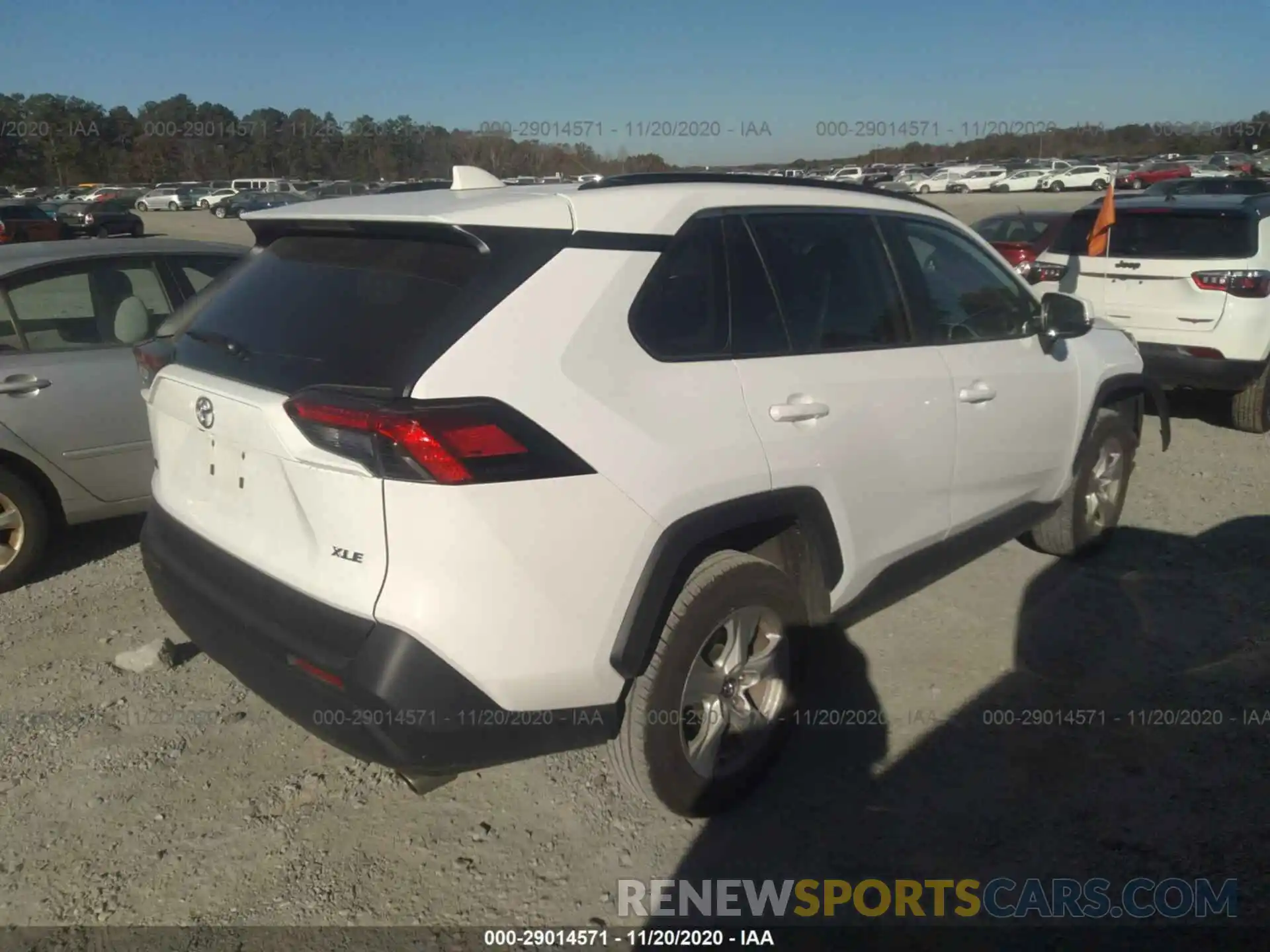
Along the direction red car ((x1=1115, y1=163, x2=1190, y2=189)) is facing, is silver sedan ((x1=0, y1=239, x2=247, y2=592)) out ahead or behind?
ahead

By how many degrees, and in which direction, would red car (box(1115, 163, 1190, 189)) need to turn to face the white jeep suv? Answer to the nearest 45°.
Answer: approximately 45° to its left

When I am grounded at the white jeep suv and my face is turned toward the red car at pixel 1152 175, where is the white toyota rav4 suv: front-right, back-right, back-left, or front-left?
back-left

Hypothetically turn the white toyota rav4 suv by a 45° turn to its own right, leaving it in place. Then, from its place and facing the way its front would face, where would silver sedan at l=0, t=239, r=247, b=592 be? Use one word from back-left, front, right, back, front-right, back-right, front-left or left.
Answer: back-left

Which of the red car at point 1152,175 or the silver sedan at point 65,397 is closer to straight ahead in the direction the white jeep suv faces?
the red car

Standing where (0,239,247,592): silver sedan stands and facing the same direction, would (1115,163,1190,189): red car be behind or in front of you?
in front

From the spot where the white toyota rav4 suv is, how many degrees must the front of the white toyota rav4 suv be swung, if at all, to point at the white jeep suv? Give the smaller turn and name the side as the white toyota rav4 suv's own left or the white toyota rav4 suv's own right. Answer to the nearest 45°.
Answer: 0° — it already faces it

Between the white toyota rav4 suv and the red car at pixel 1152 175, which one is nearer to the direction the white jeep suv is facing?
the red car

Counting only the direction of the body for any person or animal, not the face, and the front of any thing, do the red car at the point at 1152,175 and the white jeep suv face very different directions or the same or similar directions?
very different directions

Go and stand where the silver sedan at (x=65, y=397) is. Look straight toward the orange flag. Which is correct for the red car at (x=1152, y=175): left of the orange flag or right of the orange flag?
left

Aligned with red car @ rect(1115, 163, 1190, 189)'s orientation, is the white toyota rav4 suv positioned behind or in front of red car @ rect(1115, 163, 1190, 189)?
in front

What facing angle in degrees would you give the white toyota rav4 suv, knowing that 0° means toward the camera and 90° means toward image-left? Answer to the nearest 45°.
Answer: approximately 225°

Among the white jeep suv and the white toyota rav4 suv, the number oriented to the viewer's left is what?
0

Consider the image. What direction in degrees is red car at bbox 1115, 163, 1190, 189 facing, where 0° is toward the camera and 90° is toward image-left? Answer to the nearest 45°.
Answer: approximately 45°

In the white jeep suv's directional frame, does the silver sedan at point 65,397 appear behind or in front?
behind

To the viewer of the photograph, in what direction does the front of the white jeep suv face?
facing away from the viewer and to the right of the viewer
